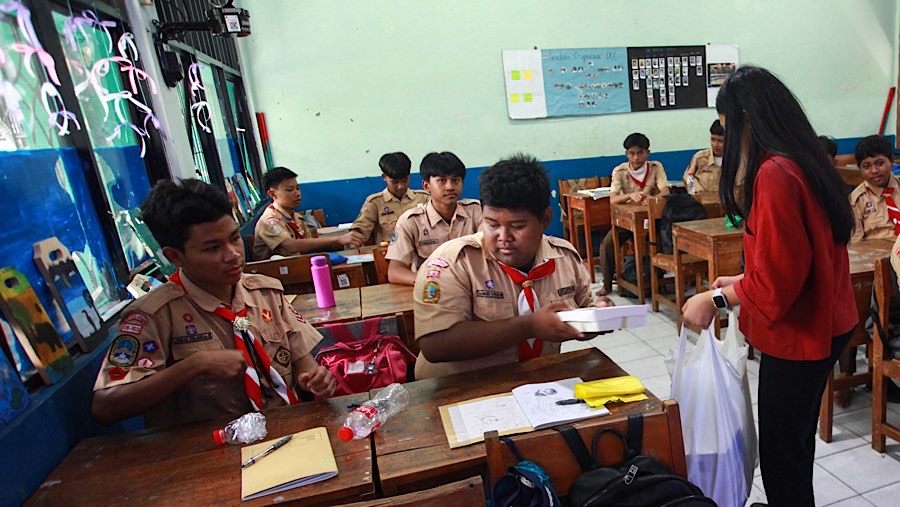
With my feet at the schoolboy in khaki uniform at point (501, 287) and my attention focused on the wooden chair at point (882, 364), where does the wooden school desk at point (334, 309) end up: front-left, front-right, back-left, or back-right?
back-left

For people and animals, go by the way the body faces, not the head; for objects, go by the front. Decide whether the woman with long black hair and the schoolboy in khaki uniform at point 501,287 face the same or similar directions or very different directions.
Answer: very different directions

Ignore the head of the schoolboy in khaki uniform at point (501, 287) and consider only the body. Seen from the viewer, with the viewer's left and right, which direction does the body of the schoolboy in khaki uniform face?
facing the viewer and to the right of the viewer

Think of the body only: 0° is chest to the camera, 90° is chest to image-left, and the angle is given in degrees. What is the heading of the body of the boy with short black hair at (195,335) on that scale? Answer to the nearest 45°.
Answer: approximately 315°

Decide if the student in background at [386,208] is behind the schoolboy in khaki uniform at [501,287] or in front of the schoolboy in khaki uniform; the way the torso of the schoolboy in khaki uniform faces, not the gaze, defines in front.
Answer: behind

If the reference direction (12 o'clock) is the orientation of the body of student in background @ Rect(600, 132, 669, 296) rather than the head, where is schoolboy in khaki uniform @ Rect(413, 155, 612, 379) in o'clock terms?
The schoolboy in khaki uniform is roughly at 12 o'clock from the student in background.

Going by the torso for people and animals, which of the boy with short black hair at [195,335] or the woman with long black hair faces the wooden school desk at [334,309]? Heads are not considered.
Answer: the woman with long black hair

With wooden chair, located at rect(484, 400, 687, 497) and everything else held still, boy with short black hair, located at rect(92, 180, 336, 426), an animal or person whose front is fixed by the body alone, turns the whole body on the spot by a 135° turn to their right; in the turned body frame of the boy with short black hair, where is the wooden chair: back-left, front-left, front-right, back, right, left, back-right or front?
back-left

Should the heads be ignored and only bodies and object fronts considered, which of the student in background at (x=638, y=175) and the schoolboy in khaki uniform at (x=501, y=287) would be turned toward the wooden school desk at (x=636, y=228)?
the student in background

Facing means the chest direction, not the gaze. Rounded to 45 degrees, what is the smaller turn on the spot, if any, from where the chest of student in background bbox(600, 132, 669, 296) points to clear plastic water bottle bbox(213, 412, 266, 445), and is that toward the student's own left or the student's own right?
0° — they already face it

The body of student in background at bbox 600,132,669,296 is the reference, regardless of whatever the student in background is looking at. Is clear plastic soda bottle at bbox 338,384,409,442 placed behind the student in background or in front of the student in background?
in front

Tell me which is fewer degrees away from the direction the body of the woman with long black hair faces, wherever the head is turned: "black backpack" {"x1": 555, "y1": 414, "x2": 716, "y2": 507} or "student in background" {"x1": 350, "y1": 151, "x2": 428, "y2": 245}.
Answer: the student in background

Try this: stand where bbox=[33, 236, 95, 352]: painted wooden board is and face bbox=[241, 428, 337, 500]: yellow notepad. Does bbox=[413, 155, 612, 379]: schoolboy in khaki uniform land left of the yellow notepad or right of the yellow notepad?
left

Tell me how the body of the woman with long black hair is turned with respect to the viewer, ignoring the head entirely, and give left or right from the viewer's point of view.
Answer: facing to the left of the viewer
